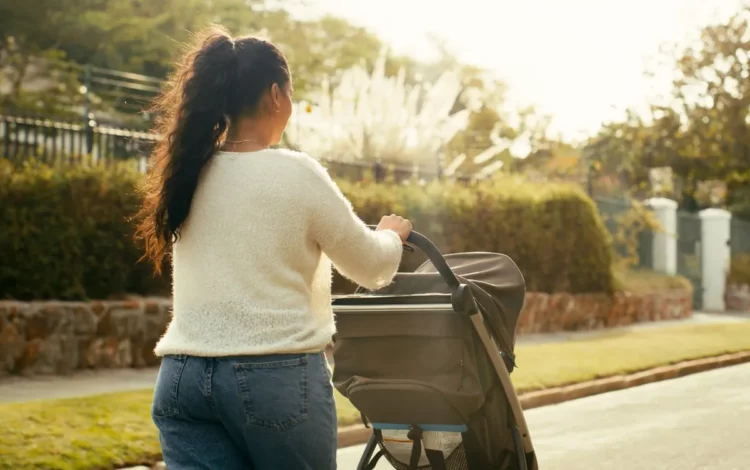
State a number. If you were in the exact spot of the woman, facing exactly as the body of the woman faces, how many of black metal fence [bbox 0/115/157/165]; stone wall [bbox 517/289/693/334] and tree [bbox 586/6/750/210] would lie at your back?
0

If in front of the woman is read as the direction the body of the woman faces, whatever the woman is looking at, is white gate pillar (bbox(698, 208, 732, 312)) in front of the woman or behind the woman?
in front

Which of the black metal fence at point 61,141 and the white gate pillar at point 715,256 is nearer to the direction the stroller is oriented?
the white gate pillar

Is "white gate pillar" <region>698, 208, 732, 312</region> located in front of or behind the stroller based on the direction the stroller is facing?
in front

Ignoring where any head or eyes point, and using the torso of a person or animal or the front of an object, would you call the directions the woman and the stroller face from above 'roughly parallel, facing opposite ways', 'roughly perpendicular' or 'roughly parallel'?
roughly parallel

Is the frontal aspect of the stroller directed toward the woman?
no

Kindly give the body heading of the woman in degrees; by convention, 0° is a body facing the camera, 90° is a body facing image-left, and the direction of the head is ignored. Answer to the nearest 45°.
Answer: approximately 225°

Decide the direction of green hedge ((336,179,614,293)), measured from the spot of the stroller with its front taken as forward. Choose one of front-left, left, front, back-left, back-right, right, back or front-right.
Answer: front-left

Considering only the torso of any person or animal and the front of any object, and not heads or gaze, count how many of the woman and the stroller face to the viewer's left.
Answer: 0

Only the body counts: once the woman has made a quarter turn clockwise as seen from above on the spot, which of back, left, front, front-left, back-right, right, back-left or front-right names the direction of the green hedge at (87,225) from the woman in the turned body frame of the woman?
back-left

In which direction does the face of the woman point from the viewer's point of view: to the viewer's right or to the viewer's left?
to the viewer's right

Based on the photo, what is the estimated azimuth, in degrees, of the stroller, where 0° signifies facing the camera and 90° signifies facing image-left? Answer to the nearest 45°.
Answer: approximately 225°

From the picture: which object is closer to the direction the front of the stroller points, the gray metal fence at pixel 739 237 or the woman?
the gray metal fence

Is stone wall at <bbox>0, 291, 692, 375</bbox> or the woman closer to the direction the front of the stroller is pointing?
the stone wall

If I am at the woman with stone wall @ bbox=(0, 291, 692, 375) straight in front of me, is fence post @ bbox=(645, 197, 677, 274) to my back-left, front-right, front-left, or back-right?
front-right

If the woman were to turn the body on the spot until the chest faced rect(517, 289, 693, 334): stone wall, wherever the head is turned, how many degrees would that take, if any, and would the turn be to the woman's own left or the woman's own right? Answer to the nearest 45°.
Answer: approximately 45° to the woman's own left
